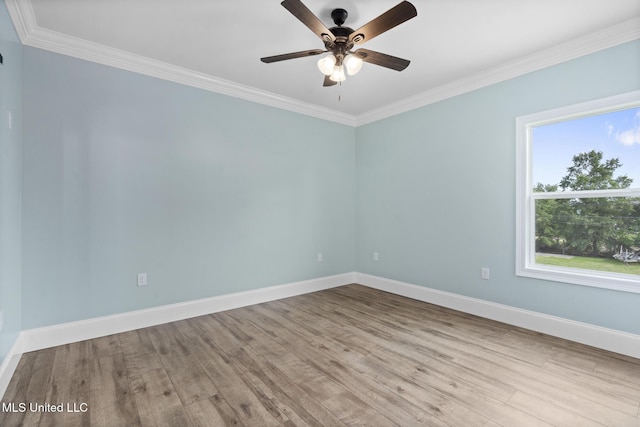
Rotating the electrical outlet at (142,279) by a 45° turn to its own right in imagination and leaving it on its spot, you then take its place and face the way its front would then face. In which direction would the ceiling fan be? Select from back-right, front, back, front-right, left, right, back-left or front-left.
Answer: left

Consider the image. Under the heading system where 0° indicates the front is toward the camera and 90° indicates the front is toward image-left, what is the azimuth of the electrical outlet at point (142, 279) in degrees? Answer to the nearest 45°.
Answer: approximately 0°

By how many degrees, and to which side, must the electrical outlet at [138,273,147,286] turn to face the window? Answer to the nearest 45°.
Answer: approximately 45° to its left
